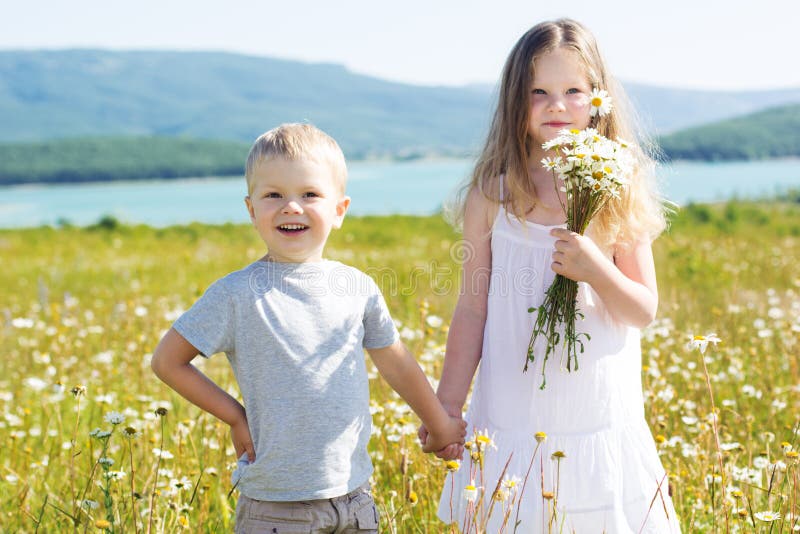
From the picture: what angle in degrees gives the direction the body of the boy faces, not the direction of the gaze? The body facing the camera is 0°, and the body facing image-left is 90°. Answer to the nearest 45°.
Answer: approximately 0°
